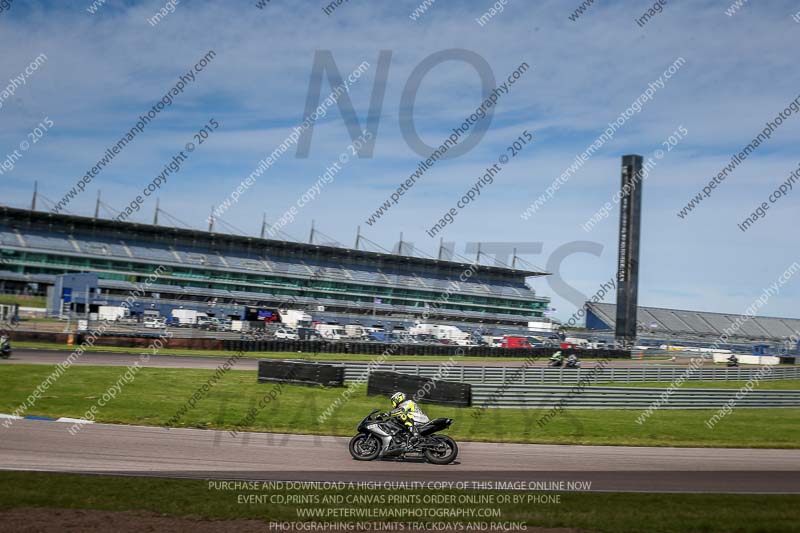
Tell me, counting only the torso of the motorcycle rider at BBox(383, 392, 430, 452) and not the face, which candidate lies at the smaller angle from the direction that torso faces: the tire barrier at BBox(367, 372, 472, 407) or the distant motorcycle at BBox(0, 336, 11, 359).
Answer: the distant motorcycle

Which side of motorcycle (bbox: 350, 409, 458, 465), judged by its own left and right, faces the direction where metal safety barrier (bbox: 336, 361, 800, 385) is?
right

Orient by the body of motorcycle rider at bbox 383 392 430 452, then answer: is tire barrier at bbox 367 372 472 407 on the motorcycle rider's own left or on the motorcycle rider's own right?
on the motorcycle rider's own right

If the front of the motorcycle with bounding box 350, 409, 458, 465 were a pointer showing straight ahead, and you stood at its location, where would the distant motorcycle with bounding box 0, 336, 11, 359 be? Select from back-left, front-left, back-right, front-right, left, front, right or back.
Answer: front-right

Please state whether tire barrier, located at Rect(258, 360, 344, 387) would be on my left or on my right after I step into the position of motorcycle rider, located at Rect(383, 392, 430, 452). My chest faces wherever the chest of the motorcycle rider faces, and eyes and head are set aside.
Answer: on my right

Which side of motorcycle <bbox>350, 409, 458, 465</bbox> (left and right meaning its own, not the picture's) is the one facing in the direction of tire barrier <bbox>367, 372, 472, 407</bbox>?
right

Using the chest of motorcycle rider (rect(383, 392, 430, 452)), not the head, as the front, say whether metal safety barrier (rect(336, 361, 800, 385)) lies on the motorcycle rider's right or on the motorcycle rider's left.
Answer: on the motorcycle rider's right

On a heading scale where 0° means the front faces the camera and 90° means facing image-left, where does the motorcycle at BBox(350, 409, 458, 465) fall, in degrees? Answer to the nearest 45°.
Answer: approximately 90°

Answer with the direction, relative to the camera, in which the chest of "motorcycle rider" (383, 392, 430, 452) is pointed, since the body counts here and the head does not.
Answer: to the viewer's left

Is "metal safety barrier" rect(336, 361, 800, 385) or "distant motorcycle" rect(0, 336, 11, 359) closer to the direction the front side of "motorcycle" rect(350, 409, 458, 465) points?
the distant motorcycle
